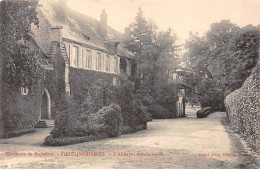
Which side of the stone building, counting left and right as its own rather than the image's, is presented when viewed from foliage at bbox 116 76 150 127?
front

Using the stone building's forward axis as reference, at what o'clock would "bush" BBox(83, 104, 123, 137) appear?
The bush is roughly at 1 o'clock from the stone building.

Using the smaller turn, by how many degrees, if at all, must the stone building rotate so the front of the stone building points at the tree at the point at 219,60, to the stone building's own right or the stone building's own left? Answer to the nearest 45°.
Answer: approximately 45° to the stone building's own left

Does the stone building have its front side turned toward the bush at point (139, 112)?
yes

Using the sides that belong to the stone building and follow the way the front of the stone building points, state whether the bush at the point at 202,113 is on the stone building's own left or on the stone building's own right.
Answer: on the stone building's own left

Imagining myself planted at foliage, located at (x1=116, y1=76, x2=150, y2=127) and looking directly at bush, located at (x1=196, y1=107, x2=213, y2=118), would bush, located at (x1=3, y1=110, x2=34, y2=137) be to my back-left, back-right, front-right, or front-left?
back-left

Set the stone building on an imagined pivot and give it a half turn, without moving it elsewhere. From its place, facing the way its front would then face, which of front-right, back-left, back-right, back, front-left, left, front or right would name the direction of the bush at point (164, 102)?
right

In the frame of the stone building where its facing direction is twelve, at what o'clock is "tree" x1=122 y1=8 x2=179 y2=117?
The tree is roughly at 9 o'clock from the stone building.

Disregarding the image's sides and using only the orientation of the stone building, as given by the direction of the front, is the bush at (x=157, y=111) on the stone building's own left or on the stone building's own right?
on the stone building's own left

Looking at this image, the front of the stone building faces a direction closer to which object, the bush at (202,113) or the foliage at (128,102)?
the foliage

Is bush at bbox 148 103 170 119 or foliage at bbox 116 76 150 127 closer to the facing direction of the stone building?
the foliage

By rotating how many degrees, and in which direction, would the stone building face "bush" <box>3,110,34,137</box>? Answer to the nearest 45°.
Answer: approximately 45° to its right

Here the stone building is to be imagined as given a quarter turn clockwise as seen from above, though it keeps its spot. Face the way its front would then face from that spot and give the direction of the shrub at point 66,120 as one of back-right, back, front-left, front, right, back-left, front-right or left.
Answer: front-left
